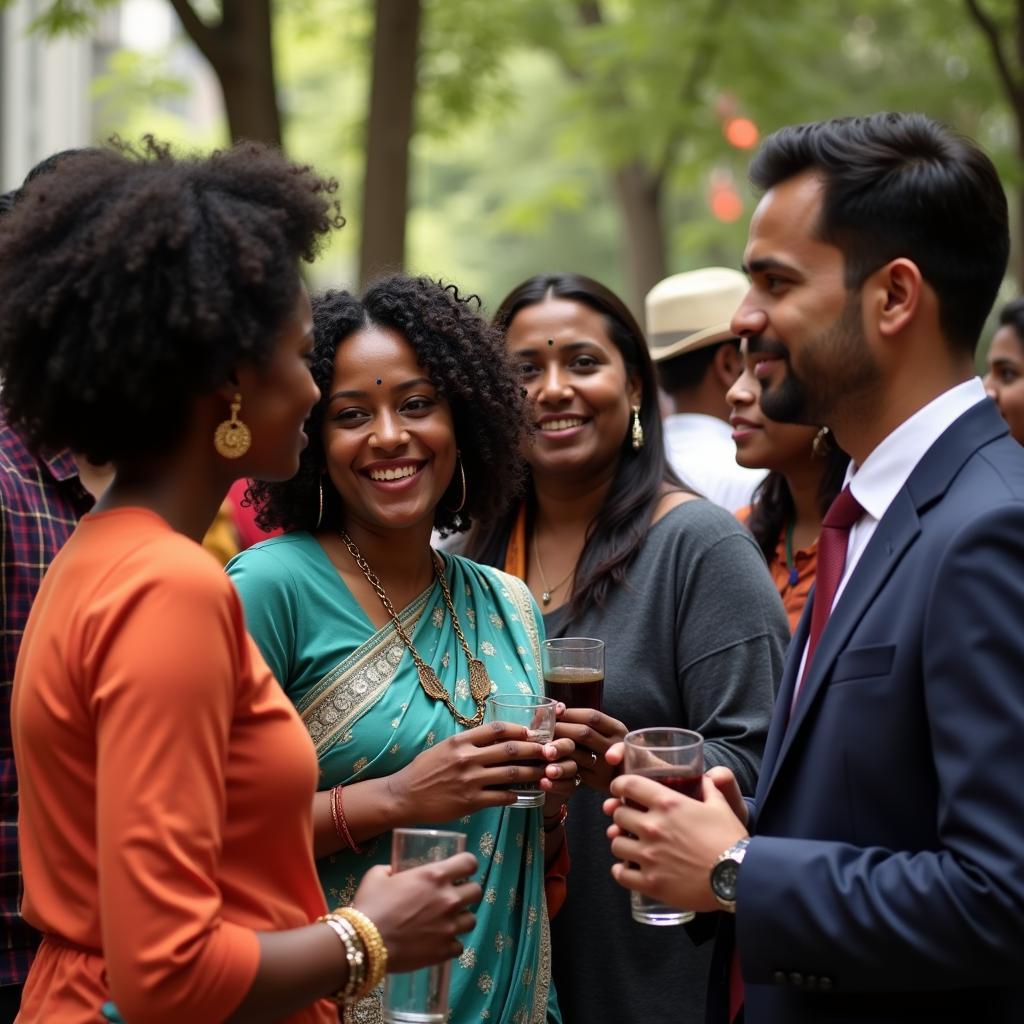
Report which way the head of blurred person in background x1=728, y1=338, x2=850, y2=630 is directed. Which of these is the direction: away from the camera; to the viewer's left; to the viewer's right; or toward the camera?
to the viewer's left

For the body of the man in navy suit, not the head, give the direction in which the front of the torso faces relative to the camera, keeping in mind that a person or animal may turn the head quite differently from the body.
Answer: to the viewer's left

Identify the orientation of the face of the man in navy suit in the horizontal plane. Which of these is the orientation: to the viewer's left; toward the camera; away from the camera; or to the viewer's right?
to the viewer's left

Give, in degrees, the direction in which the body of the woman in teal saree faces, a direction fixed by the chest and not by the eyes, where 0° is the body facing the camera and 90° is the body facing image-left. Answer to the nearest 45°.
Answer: approximately 315°

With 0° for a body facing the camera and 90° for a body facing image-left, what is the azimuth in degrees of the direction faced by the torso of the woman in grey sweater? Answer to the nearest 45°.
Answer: approximately 45°

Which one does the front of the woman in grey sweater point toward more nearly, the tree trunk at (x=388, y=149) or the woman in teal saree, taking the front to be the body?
the woman in teal saree

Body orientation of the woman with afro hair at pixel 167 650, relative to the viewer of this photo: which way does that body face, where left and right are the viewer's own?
facing to the right of the viewer
